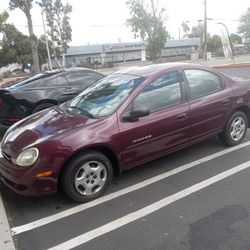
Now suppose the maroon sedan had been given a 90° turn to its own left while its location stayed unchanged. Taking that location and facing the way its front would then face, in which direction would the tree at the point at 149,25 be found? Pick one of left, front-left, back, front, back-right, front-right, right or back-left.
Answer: back-left
